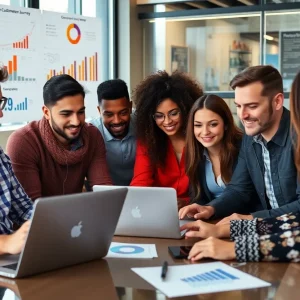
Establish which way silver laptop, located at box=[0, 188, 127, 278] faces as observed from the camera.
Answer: facing away from the viewer and to the left of the viewer

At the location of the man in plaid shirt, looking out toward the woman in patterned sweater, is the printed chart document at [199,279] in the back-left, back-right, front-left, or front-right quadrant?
front-right

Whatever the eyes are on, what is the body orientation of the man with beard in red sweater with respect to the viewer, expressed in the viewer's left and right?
facing the viewer and to the right of the viewer

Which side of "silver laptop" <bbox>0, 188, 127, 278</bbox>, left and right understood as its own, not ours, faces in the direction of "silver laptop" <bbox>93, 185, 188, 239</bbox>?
right

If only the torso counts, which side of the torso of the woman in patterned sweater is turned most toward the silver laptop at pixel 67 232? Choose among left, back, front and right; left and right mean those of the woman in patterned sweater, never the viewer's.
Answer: front

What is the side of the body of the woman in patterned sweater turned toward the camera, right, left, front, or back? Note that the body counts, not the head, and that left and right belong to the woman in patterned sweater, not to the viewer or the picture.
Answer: left

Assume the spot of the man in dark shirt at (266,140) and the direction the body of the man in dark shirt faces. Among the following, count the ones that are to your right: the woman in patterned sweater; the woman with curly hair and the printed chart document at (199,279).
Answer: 1

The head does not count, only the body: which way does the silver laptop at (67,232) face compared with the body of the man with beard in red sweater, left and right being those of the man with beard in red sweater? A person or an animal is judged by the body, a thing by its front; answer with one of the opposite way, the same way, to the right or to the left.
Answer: the opposite way

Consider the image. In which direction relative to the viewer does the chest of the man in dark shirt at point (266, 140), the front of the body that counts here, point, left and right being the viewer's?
facing the viewer and to the left of the viewer

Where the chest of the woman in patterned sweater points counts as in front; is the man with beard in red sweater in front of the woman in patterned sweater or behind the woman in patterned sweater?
in front

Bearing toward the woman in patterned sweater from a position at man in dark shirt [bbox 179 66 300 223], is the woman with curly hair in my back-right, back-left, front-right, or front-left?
back-right

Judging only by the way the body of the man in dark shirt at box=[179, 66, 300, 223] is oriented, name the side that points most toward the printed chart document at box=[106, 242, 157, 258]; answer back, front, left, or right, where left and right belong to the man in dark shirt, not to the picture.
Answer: front

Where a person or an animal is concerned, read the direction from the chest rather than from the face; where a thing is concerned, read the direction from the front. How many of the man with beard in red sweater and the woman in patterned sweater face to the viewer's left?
1

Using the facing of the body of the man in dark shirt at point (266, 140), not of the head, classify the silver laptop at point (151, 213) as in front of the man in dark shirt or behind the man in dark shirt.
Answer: in front

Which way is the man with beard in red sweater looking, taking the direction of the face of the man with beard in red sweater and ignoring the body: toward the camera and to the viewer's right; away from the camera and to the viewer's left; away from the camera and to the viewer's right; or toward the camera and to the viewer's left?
toward the camera and to the viewer's right

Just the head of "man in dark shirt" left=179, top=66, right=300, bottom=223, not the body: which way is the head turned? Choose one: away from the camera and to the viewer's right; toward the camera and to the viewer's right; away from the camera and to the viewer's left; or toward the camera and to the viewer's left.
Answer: toward the camera and to the viewer's left

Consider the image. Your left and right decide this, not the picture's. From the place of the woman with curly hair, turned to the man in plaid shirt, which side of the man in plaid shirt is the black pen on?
left
